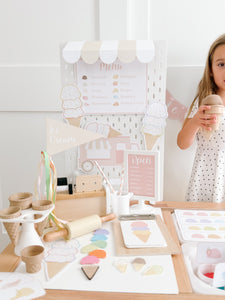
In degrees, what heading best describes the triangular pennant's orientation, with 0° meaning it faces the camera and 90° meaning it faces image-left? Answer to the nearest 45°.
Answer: approximately 0°

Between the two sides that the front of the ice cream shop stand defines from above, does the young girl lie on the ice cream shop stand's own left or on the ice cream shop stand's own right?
on the ice cream shop stand's own left

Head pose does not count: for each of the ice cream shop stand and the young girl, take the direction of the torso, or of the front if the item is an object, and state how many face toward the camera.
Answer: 2

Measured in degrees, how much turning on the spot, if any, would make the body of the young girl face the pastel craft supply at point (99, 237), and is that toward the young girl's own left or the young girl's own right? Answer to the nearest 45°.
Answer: approximately 45° to the young girl's own right

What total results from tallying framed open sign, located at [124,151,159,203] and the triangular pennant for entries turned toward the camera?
2
